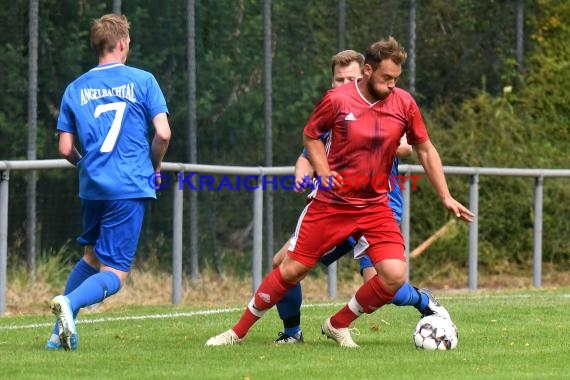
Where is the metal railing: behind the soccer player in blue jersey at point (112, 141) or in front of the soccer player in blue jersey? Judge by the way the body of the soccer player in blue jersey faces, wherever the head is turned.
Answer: in front

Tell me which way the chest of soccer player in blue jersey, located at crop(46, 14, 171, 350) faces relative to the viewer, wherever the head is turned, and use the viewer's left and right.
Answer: facing away from the viewer and to the right of the viewer

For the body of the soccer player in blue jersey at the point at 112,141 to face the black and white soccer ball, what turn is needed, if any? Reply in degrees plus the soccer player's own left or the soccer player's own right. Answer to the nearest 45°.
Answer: approximately 45° to the soccer player's own right

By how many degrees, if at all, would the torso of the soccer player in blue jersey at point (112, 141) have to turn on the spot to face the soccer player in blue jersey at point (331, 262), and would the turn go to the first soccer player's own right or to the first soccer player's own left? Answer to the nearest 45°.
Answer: approximately 45° to the first soccer player's own right

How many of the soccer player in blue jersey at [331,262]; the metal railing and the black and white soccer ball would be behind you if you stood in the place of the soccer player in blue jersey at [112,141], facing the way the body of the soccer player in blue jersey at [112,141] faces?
0

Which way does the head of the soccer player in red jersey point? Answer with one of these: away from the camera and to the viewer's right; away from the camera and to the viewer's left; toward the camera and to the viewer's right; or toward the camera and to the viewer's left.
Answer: toward the camera and to the viewer's right

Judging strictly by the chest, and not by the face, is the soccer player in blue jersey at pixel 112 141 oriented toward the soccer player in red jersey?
no

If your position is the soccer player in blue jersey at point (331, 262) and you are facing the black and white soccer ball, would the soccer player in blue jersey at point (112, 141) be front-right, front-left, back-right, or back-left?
back-right

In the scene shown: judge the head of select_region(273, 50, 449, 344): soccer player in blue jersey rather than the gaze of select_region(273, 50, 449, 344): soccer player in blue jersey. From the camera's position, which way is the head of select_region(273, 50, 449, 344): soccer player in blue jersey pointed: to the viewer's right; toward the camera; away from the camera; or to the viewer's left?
toward the camera
